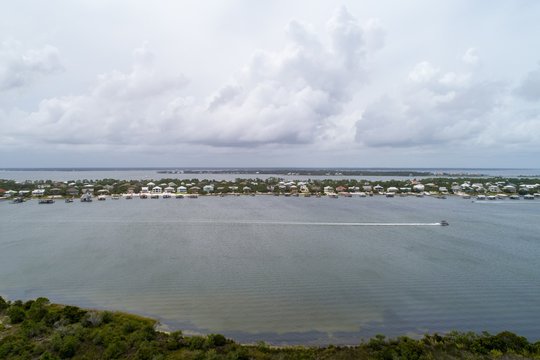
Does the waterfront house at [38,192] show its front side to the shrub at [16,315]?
yes

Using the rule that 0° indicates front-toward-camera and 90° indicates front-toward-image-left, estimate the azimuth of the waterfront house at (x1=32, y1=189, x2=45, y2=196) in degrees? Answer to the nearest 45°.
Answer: approximately 0°

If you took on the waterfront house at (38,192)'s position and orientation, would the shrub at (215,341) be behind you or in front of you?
in front

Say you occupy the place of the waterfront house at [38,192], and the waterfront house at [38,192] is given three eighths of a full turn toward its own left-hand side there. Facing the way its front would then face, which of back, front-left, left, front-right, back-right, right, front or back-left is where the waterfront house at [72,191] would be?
front-right

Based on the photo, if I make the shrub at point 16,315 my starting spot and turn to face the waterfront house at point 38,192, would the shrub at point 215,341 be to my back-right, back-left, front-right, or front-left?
back-right
